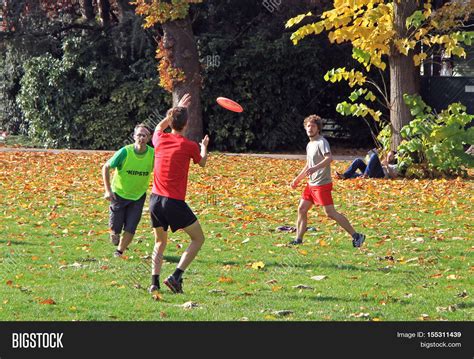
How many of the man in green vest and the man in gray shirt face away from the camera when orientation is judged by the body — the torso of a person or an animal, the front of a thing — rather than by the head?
0

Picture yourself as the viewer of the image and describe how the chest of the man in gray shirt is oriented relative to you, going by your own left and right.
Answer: facing the viewer and to the left of the viewer

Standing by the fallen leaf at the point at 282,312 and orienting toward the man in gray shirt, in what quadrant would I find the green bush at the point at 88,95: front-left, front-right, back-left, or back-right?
front-left

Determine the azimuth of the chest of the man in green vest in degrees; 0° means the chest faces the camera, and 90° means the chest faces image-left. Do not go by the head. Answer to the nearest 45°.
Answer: approximately 315°

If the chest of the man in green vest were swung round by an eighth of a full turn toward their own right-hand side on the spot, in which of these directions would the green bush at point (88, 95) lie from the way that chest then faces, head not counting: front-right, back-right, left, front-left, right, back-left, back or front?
back

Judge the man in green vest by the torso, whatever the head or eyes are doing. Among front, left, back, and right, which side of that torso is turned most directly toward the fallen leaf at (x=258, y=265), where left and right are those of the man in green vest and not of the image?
front

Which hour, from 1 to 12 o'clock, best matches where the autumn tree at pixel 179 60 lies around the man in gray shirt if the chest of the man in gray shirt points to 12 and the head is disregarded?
The autumn tree is roughly at 4 o'clock from the man in gray shirt.

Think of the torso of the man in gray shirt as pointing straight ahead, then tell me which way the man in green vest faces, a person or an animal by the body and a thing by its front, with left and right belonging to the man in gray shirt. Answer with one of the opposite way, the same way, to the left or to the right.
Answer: to the left

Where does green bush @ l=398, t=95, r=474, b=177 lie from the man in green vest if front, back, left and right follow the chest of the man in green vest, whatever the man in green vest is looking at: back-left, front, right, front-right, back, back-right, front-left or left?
left

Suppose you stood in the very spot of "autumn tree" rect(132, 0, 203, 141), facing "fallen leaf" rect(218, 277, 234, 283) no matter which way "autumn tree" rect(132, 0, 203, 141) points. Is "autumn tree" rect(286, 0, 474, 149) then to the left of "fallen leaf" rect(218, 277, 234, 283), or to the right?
left

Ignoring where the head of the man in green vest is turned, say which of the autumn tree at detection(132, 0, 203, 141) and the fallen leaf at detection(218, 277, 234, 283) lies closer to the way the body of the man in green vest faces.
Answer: the fallen leaf

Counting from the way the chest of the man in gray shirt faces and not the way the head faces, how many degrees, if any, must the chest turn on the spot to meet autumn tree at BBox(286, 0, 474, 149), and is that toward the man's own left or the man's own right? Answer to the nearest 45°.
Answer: approximately 135° to the man's own right

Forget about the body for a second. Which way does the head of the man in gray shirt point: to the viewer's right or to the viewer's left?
to the viewer's left

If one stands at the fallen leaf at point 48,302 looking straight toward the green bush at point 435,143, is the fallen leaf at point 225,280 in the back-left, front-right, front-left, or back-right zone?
front-right

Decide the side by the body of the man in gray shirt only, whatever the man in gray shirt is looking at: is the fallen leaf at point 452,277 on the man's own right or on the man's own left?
on the man's own left

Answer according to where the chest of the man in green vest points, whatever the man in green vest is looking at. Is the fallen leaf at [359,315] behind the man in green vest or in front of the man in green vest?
in front
